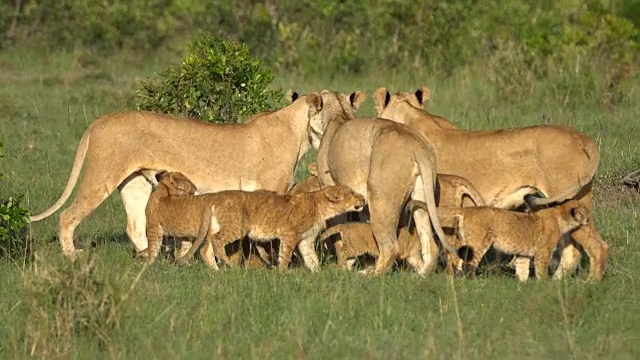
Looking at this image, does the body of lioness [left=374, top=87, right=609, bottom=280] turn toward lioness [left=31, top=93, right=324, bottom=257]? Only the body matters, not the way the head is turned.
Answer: yes

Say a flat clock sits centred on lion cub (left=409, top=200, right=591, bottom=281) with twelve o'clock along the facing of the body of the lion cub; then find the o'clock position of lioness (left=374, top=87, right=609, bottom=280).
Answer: The lioness is roughly at 9 o'clock from the lion cub.

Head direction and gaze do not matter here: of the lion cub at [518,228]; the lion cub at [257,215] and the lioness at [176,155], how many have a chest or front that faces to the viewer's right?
3

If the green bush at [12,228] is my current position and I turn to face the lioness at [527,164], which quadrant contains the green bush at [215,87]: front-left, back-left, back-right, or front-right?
front-left

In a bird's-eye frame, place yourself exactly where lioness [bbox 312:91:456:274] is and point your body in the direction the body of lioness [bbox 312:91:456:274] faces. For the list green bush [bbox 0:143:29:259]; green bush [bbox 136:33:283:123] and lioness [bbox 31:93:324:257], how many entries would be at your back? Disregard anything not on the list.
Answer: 0

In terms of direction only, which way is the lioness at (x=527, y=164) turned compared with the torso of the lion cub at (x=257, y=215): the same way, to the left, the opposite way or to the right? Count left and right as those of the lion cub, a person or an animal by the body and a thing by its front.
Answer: the opposite way

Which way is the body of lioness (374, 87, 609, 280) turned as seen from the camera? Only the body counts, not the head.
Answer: to the viewer's left

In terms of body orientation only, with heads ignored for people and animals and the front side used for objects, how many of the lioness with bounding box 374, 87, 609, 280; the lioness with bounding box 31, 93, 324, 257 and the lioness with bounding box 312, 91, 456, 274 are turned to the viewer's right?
1

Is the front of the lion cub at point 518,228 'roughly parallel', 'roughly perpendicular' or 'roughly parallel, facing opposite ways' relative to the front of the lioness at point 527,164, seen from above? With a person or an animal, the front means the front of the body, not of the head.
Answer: roughly parallel, facing opposite ways

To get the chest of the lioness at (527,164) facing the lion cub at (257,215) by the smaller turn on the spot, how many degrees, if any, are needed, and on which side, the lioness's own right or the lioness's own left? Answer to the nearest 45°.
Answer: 0° — it already faces it

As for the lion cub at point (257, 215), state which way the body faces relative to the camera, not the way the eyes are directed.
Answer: to the viewer's right

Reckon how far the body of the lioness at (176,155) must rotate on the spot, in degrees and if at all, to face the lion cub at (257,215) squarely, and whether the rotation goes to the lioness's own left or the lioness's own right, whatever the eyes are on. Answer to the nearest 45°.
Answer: approximately 45° to the lioness's own right

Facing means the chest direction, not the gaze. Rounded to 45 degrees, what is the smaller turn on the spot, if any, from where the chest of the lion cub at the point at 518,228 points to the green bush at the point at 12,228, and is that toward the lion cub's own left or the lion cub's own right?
approximately 180°

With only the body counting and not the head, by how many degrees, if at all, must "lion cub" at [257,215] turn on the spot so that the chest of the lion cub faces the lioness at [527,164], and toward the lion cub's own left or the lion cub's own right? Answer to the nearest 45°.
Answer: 0° — it already faces it

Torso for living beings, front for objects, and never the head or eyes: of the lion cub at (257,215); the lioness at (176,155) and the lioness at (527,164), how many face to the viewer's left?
1

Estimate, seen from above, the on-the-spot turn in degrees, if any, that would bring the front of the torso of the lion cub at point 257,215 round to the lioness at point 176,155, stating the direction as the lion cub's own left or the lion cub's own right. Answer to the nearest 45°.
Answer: approximately 135° to the lion cub's own left

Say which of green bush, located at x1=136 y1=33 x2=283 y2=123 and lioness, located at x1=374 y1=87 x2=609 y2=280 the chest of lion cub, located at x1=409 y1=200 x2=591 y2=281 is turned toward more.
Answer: the lioness

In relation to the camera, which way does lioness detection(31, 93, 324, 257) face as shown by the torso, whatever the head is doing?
to the viewer's right

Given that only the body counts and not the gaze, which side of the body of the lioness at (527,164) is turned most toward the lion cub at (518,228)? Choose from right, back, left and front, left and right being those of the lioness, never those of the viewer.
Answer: left

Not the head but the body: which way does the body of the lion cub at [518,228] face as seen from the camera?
to the viewer's right
